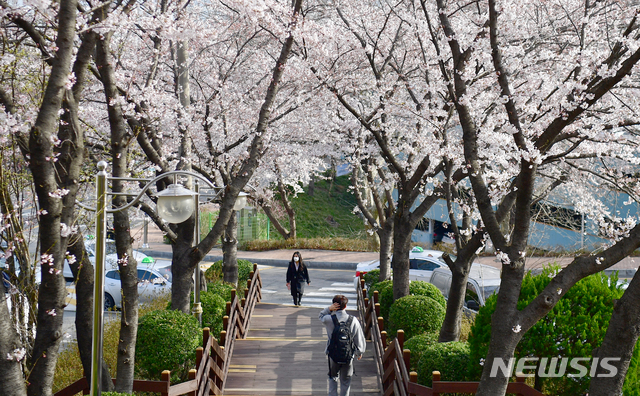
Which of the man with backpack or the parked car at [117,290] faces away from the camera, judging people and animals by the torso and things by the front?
the man with backpack

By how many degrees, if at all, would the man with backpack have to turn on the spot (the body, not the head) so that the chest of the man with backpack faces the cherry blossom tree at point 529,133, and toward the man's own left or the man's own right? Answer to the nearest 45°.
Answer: approximately 135° to the man's own right

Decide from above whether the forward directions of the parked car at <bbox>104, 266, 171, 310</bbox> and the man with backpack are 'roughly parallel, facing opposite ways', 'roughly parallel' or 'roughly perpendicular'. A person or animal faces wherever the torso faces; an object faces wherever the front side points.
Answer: roughly perpendicular

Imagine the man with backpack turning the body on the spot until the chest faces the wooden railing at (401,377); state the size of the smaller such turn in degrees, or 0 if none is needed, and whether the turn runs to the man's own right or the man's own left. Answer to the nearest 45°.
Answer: approximately 90° to the man's own right

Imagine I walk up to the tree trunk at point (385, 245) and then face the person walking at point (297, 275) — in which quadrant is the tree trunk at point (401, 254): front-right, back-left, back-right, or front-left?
back-left

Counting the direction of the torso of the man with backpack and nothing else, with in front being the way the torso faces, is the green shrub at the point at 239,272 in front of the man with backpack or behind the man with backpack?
in front

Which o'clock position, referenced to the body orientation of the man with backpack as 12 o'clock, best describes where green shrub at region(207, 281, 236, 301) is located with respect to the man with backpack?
The green shrub is roughly at 11 o'clock from the man with backpack.

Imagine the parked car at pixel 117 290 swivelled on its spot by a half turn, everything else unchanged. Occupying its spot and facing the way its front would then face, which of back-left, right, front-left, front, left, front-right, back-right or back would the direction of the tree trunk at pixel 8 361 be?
left

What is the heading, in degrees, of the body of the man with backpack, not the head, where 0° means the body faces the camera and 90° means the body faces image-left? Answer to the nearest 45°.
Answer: approximately 180°

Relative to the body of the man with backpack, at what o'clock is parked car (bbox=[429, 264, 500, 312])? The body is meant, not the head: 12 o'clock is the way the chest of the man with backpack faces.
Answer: The parked car is roughly at 1 o'clock from the man with backpack.

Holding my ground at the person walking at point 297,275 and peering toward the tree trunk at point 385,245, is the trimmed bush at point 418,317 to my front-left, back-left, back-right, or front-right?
front-right

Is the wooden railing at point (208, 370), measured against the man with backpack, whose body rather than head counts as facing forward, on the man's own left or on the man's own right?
on the man's own left

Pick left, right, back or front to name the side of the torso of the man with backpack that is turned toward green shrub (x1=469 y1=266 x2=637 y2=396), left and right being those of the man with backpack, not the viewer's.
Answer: right
